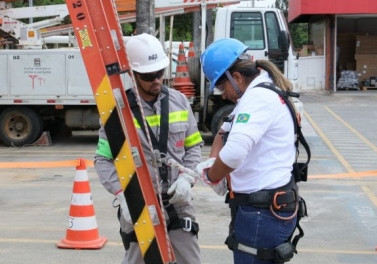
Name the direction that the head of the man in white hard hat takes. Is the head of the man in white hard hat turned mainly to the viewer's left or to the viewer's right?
to the viewer's right

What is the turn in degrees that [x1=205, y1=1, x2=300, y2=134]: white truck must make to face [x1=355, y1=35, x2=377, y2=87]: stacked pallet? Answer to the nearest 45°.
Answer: approximately 90° to its left

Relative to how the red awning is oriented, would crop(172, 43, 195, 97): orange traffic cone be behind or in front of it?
in front

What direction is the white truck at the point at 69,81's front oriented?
to the viewer's right

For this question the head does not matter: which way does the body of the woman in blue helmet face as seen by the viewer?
to the viewer's left

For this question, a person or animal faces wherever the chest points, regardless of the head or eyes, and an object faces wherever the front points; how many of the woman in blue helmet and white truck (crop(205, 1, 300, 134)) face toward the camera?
0

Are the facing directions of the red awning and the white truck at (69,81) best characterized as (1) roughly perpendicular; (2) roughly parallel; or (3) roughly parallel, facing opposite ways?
roughly perpendicular

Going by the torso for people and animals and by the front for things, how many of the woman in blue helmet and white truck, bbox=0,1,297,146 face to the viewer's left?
1

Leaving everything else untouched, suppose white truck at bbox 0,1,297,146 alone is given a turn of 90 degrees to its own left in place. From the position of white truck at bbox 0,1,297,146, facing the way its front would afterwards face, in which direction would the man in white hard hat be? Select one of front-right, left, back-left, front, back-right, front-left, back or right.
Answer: back

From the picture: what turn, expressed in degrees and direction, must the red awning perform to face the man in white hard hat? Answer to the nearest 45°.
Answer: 0° — it already faces them

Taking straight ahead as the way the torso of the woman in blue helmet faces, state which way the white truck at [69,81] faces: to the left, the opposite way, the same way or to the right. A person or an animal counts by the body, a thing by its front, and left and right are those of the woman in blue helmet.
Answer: the opposite way
